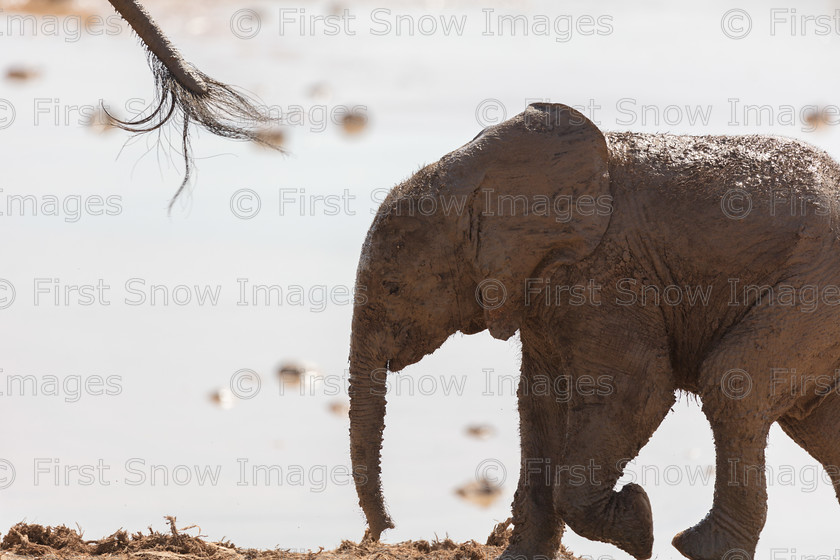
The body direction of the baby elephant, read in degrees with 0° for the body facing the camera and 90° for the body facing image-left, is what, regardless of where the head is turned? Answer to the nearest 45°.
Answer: approximately 90°

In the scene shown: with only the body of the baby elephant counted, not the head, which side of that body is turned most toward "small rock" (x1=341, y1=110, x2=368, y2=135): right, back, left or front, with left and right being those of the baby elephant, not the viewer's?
right

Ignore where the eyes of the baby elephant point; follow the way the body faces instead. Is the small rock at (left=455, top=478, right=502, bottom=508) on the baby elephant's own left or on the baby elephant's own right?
on the baby elephant's own right
